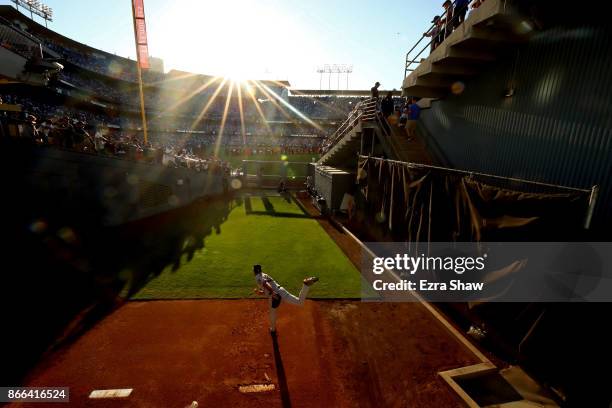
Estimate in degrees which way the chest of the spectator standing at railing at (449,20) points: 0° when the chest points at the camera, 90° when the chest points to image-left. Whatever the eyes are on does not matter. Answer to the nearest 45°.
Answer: approximately 90°

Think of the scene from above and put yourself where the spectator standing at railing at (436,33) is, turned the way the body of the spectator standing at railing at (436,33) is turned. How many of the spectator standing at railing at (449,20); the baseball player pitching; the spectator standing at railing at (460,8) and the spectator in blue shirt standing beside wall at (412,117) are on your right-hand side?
1

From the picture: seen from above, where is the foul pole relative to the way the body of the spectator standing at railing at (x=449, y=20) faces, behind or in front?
in front

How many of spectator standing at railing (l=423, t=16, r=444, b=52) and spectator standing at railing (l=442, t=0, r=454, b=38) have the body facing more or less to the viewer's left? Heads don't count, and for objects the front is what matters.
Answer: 2

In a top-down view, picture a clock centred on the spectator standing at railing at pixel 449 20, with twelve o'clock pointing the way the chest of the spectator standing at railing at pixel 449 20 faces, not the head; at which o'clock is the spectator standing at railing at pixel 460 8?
the spectator standing at railing at pixel 460 8 is roughly at 8 o'clock from the spectator standing at railing at pixel 449 20.

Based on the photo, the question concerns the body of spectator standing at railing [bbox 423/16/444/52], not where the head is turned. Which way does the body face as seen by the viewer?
to the viewer's left
